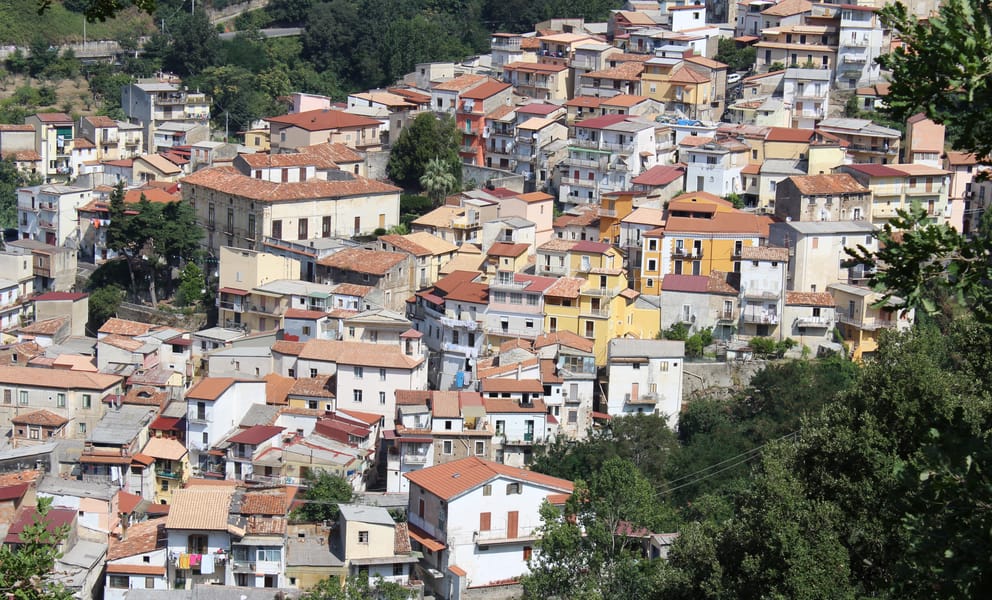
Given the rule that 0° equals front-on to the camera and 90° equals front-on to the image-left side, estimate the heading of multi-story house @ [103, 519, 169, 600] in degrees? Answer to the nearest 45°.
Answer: approximately 0°

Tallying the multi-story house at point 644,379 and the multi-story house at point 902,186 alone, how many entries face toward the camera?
2

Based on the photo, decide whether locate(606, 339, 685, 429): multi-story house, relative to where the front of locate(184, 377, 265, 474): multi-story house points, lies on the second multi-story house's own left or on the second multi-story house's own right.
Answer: on the second multi-story house's own left

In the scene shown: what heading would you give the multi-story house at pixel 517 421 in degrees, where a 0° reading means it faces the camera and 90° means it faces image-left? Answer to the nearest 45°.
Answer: approximately 0°

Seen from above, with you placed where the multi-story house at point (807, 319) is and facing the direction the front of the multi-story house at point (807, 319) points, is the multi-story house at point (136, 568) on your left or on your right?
on your right

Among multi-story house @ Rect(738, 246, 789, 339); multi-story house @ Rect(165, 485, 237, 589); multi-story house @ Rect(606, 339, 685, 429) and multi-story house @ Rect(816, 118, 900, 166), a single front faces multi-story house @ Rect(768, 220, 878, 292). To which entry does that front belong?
multi-story house @ Rect(816, 118, 900, 166)

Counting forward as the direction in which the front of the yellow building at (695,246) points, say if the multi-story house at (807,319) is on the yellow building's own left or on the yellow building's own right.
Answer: on the yellow building's own left

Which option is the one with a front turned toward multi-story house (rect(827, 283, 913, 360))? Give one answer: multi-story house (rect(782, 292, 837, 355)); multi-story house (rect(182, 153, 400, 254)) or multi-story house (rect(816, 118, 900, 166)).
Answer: multi-story house (rect(816, 118, 900, 166))

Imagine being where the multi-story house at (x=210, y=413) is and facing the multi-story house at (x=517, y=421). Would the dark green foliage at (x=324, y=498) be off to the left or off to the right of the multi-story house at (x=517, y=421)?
right
